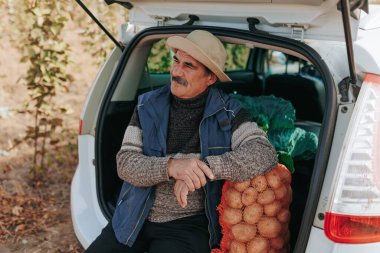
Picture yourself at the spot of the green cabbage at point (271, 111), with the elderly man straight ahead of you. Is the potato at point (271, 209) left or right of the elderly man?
left

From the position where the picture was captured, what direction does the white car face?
facing away from the viewer and to the right of the viewer
